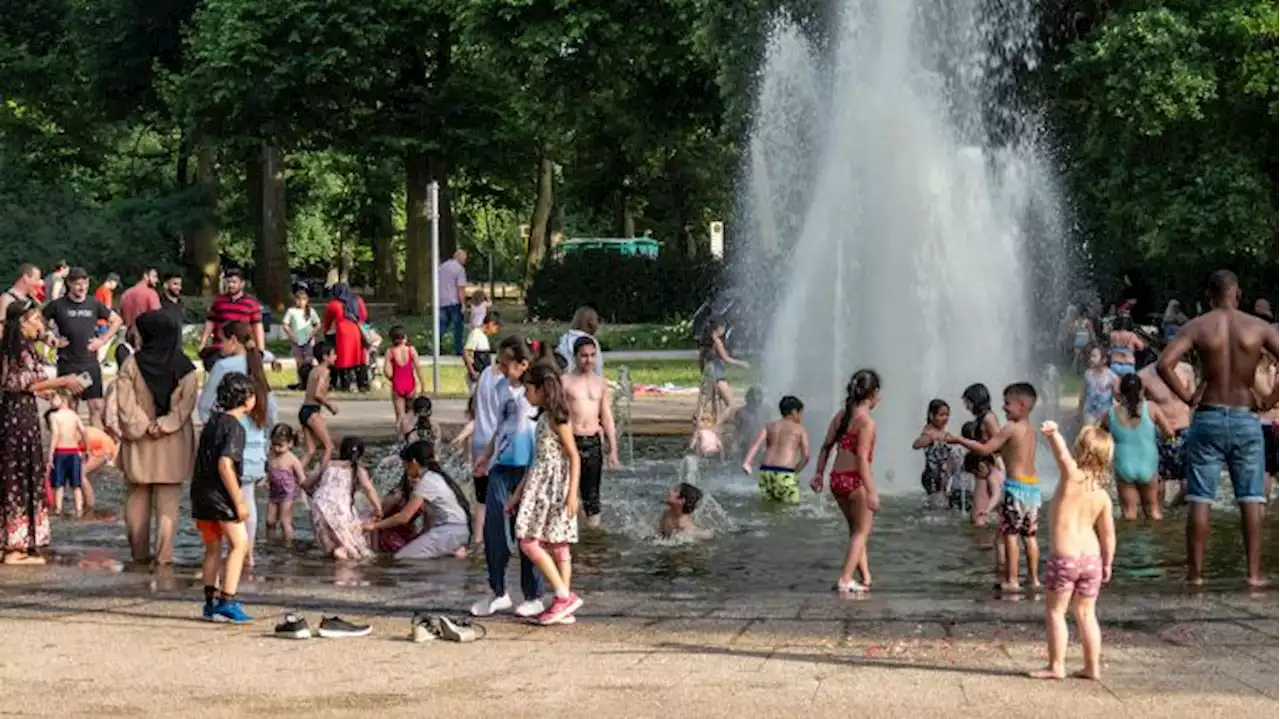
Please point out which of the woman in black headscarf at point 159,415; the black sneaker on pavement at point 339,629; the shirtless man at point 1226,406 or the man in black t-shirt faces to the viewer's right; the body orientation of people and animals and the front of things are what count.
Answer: the black sneaker on pavement

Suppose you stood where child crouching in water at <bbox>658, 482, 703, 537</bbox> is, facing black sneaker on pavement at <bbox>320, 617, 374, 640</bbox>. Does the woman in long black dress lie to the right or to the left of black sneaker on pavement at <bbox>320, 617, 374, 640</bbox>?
right

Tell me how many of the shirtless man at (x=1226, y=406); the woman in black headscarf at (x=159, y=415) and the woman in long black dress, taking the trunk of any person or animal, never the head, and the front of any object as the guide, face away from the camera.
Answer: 2

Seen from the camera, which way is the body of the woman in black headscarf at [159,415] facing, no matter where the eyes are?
away from the camera

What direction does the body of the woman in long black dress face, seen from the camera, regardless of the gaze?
to the viewer's right

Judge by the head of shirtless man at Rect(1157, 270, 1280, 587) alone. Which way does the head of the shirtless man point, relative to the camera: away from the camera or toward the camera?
away from the camera

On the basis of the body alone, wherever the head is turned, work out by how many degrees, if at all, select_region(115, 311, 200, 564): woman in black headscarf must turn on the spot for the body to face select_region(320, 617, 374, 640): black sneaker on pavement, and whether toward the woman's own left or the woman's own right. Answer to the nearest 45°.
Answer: approximately 180°

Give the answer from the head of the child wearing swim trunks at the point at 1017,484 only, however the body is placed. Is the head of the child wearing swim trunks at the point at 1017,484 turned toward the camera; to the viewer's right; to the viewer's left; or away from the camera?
to the viewer's left

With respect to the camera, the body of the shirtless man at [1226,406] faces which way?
away from the camera
